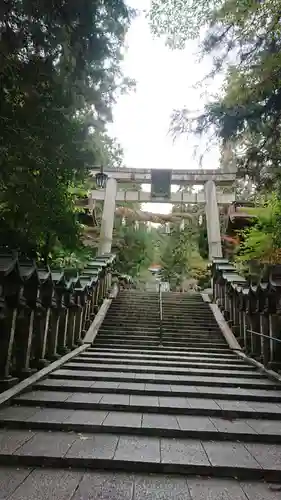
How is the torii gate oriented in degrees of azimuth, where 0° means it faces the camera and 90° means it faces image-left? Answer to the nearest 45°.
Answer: approximately 0°

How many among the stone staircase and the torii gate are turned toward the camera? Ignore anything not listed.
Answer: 2

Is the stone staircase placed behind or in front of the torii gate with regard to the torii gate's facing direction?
in front

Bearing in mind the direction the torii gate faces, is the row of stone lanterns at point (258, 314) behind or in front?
in front

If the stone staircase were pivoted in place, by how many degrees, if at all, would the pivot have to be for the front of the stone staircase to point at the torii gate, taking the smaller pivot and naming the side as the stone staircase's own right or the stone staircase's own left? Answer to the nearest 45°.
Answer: approximately 180°

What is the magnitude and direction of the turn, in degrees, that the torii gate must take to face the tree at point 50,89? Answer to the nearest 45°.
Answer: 0° — it already faces it

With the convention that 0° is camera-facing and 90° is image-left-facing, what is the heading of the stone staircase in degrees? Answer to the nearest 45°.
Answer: approximately 0°
